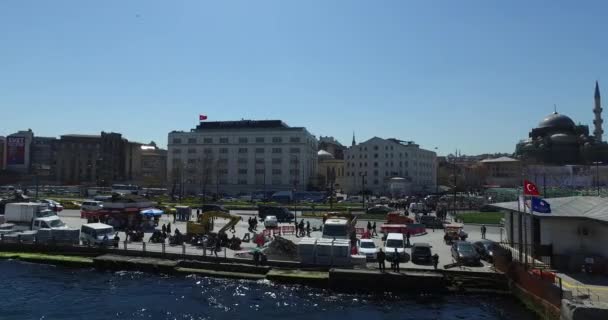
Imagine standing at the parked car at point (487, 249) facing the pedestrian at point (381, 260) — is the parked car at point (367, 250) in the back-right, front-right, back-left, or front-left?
front-right

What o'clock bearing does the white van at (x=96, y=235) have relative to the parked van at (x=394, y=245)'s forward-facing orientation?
The white van is roughly at 3 o'clock from the parked van.

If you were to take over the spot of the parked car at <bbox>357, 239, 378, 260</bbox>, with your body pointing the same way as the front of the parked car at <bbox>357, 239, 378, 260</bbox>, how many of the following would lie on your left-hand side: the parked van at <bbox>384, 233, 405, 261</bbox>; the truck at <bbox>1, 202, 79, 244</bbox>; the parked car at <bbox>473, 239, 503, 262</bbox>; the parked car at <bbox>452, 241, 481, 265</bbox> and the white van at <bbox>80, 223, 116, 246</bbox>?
3

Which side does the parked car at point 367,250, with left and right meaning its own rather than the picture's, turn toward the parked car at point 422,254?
left

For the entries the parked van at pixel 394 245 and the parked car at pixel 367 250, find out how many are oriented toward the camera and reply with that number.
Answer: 2

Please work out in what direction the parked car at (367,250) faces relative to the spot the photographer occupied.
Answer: facing the viewer

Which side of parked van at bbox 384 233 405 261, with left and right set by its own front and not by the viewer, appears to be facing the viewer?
front

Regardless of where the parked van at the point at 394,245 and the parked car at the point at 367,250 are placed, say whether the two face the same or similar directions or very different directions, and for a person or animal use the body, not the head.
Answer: same or similar directions

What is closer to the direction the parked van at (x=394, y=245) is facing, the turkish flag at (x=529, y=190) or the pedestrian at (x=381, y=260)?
the pedestrian

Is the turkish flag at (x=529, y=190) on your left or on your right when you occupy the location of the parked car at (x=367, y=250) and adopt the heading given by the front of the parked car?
on your left

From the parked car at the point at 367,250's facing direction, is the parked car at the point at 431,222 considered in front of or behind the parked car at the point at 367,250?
behind

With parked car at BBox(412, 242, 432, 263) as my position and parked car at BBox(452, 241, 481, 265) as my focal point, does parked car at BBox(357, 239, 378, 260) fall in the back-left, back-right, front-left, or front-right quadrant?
back-left

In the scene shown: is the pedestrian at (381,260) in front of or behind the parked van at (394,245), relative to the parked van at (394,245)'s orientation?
in front

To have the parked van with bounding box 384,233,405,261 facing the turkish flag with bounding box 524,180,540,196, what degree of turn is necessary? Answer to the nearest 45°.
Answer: approximately 45° to its left

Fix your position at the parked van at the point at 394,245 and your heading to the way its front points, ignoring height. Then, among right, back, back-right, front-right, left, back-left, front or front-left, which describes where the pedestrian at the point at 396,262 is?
front

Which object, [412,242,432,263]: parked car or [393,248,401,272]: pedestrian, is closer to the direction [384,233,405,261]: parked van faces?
the pedestrian

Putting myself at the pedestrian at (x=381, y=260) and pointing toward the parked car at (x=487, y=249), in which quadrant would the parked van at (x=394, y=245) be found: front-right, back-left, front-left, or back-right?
front-left
